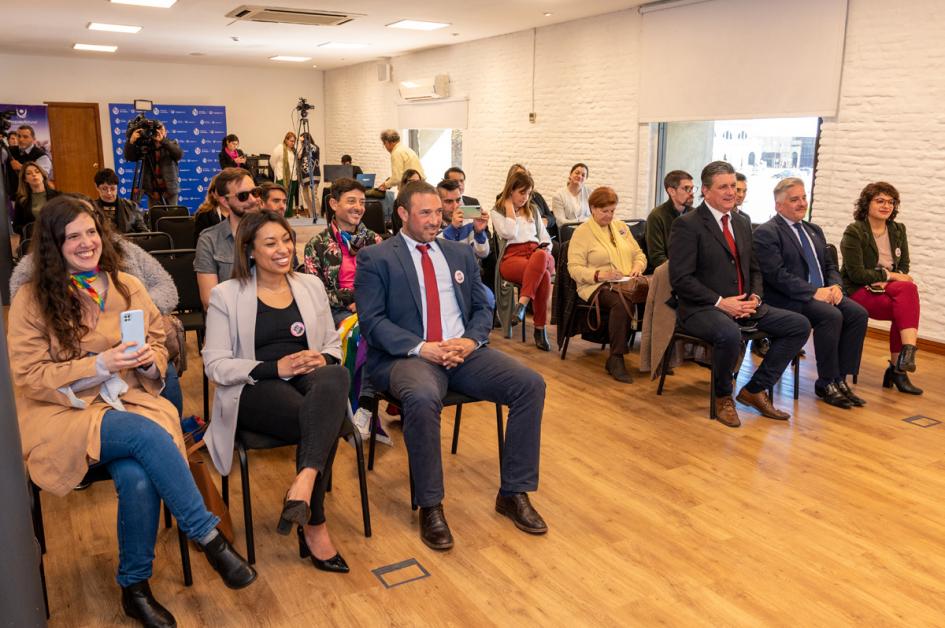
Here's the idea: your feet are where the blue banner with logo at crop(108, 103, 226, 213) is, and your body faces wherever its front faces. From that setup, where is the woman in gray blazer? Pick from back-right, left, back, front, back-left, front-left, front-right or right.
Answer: front

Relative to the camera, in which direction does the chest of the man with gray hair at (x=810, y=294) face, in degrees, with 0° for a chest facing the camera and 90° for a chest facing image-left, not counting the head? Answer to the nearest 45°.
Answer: approximately 315°

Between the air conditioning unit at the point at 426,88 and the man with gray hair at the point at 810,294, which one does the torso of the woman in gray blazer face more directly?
the man with gray hair

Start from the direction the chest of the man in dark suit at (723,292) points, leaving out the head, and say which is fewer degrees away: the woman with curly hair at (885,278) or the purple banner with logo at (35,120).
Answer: the woman with curly hair

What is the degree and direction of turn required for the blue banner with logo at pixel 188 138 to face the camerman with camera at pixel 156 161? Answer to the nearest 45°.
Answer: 0° — it already faces them

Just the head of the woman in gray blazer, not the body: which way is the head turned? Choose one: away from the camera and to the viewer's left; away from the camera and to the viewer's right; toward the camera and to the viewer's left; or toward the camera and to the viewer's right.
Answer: toward the camera and to the viewer's right

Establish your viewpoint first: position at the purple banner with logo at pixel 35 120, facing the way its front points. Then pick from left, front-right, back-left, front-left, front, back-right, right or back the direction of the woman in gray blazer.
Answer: front

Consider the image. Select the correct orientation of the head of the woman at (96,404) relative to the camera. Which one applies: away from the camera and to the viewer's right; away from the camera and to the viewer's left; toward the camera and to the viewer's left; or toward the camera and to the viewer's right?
toward the camera and to the viewer's right

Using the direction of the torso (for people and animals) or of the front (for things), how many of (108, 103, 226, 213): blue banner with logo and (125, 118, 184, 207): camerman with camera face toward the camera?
2

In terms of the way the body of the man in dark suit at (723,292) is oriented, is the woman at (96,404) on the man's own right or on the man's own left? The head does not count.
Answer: on the man's own right

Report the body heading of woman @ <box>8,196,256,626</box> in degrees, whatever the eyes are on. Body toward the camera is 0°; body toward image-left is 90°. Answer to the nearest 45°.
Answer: approximately 315°

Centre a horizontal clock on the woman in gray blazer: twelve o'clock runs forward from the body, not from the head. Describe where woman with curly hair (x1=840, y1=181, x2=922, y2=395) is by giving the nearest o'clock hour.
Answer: The woman with curly hair is roughly at 10 o'clock from the woman in gray blazer.

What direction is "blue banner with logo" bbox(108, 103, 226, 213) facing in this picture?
toward the camera

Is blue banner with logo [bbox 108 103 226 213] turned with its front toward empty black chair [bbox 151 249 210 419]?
yes
